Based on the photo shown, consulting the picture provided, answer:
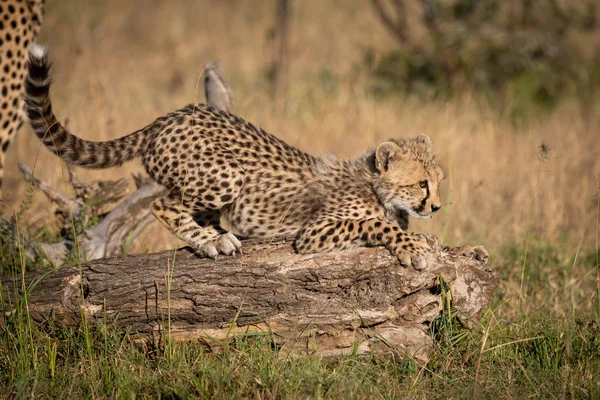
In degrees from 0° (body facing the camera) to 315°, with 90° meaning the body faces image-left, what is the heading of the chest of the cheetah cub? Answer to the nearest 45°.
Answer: approximately 270°

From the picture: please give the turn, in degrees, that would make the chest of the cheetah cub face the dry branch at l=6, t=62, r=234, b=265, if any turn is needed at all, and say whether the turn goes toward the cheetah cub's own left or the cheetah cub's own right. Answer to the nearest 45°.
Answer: approximately 135° to the cheetah cub's own left
